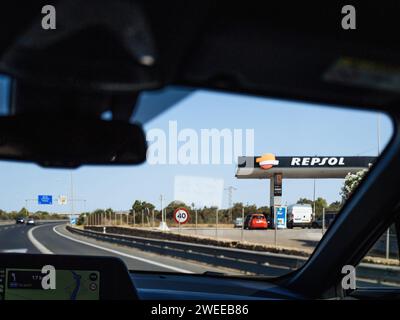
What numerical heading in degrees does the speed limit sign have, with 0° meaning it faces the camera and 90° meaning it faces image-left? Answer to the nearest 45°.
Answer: approximately 0°

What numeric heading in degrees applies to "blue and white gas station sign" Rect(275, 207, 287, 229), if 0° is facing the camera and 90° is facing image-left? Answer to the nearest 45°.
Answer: approximately 0°

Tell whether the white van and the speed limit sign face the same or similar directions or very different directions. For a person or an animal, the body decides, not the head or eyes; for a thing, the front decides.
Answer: very different directions
